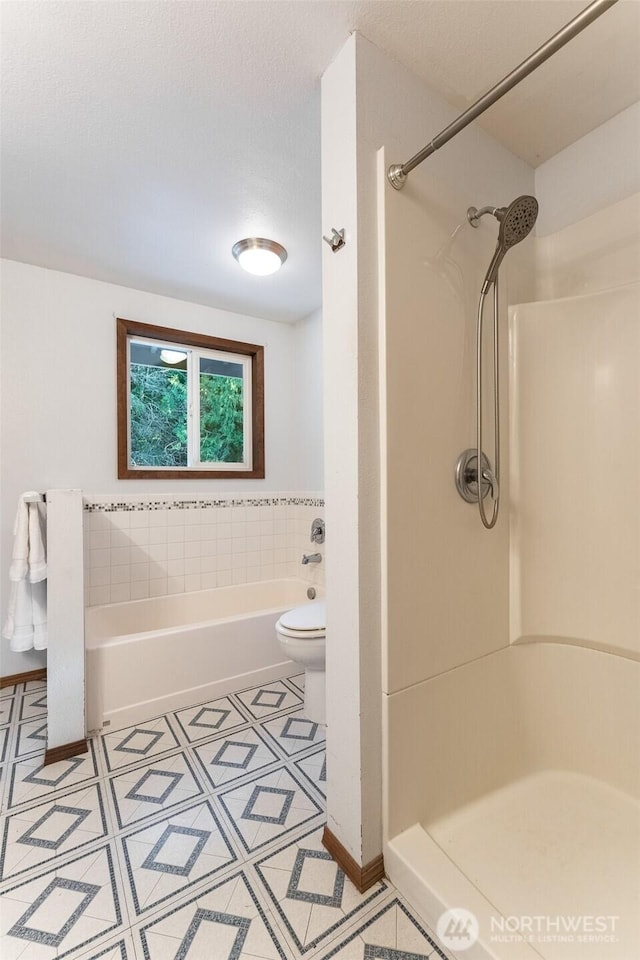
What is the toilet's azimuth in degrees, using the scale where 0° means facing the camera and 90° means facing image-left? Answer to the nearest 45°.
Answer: approximately 45°

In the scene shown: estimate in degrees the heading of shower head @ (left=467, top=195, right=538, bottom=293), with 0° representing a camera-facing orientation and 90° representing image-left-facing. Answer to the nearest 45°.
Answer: approximately 315°

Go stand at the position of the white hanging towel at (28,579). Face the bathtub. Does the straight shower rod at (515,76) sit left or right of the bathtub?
right

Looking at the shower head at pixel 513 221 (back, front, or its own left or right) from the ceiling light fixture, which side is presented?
back

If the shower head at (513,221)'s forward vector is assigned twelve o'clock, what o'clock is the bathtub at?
The bathtub is roughly at 5 o'clock from the shower head.

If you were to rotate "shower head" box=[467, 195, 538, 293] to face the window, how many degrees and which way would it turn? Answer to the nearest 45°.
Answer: approximately 180°
